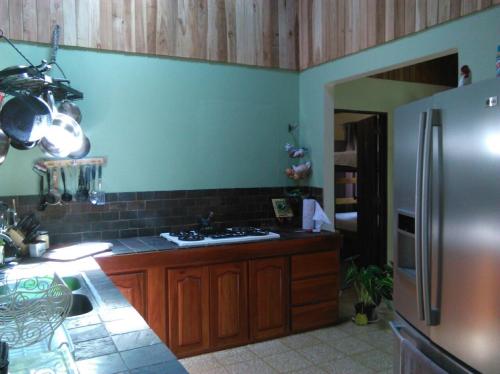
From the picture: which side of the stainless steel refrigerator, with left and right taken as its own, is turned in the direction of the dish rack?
front

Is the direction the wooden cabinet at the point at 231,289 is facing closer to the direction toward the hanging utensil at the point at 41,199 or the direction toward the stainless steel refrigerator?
the stainless steel refrigerator

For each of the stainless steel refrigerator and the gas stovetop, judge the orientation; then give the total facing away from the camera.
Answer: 0

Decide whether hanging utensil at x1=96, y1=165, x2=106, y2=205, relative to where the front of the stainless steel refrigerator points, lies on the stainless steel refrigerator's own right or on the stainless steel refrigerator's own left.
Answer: on the stainless steel refrigerator's own right

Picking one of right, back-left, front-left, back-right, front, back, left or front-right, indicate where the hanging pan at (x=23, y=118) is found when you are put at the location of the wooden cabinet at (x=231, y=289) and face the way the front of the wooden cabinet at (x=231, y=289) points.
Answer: right

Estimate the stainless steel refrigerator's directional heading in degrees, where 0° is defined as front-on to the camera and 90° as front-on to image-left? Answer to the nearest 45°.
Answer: approximately 45°

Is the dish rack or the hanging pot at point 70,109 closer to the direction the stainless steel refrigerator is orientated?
the dish rack

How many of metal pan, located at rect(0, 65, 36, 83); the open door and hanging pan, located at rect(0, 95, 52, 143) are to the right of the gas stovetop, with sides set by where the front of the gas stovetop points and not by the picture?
2

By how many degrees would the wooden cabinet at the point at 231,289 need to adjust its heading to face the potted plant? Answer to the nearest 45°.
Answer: approximately 45° to its left

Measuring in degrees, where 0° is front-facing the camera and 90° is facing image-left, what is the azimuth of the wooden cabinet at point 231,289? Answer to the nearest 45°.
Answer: approximately 315°

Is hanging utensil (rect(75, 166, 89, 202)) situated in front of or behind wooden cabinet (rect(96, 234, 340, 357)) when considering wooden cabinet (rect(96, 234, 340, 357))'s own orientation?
behind

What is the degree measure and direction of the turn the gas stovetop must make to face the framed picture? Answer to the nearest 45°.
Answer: approximately 90° to its left

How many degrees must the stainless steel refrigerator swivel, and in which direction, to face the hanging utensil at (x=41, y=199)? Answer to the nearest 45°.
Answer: approximately 45° to its right

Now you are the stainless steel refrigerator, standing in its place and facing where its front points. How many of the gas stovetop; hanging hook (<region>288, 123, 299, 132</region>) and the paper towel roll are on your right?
3

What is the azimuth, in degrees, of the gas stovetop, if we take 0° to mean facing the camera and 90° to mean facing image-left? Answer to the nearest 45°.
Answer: approximately 315°

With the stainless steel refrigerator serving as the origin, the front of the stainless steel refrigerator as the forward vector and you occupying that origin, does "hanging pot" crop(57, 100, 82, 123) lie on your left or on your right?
on your right
